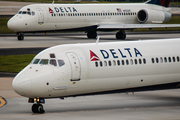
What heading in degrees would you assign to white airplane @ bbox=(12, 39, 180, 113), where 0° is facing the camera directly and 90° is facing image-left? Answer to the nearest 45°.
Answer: approximately 45°
